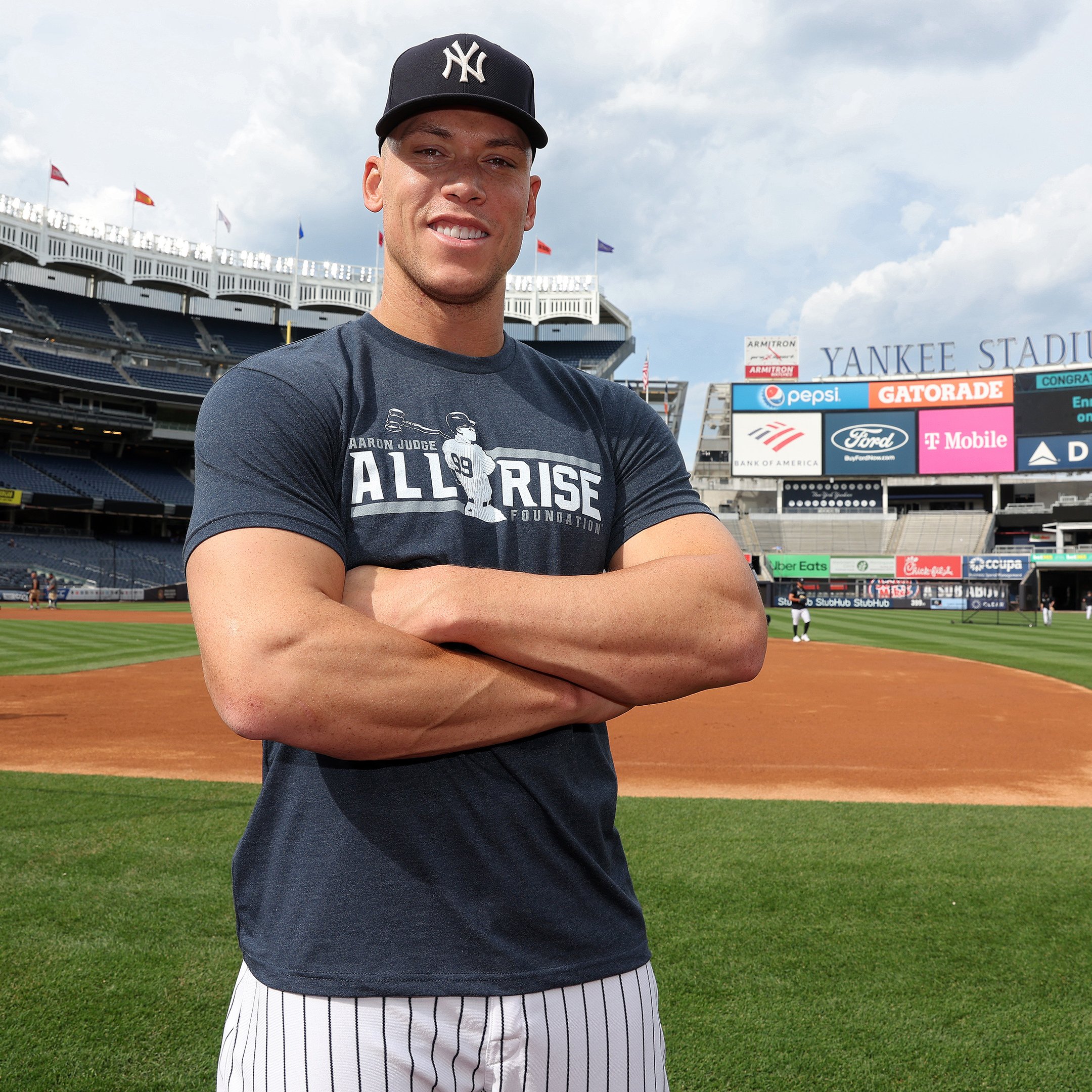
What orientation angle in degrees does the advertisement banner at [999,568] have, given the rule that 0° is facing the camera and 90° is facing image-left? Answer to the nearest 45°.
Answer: approximately 0°

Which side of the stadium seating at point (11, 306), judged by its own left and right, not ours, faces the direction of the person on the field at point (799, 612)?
front

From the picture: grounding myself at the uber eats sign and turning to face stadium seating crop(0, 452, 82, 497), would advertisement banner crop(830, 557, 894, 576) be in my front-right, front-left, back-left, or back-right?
back-left

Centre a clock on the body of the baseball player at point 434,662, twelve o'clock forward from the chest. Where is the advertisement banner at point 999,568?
The advertisement banner is roughly at 7 o'clock from the baseball player.

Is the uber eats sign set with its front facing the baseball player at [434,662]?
yes

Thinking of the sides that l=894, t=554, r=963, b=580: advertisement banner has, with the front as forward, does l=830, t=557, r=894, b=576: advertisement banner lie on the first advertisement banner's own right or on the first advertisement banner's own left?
on the first advertisement banner's own right

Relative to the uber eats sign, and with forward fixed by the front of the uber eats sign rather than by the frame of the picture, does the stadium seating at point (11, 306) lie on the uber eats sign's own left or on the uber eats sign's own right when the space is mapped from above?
on the uber eats sign's own right

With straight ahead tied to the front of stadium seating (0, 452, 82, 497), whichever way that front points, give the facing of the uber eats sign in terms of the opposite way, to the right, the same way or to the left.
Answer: to the right

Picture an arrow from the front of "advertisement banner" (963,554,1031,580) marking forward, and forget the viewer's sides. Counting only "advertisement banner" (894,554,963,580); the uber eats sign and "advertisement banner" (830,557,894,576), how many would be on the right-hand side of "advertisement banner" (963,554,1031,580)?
3

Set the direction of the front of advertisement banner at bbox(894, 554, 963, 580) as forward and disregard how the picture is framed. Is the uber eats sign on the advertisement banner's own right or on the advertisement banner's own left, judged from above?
on the advertisement banner's own right

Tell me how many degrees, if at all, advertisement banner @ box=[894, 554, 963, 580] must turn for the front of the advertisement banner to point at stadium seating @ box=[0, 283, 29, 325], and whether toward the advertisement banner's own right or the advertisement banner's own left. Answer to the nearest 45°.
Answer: approximately 90° to the advertisement banner's own right
